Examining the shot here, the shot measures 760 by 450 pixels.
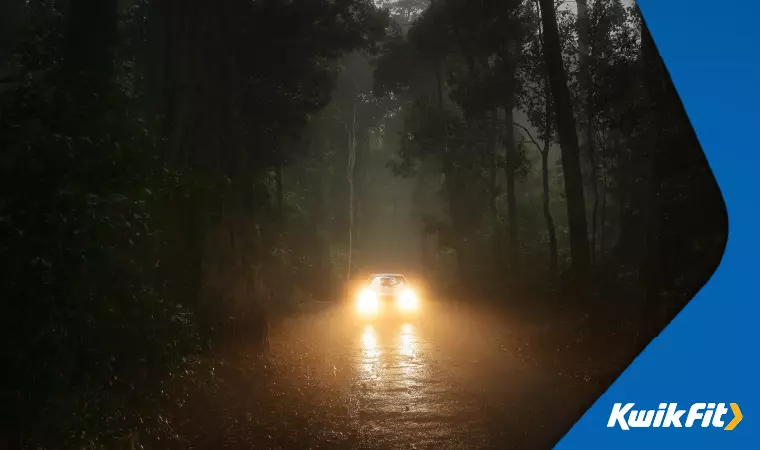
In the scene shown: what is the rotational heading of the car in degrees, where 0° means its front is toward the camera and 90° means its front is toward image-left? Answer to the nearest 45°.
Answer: approximately 0°

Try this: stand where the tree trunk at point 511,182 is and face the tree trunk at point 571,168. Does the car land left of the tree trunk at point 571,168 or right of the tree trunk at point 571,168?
right

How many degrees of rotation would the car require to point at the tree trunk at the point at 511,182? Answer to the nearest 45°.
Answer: approximately 135° to its left
